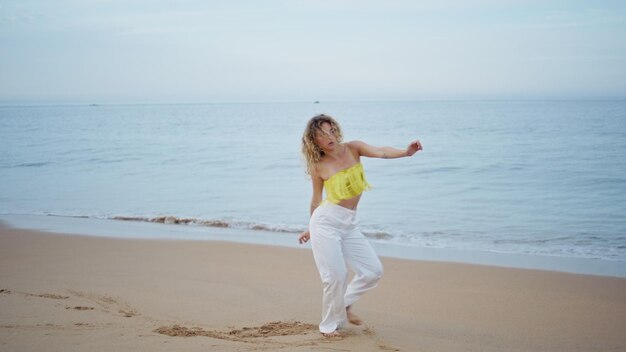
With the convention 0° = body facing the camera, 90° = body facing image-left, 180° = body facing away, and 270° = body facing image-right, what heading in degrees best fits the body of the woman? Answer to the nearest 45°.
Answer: approximately 315°
